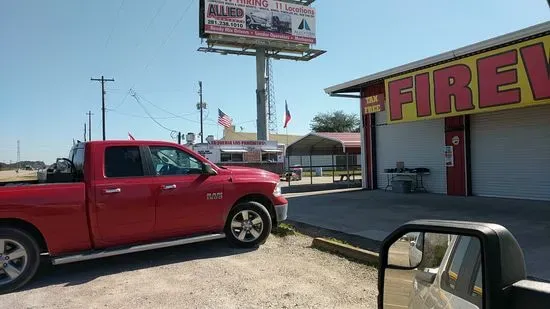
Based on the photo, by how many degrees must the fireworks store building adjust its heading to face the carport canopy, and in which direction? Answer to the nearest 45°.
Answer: approximately 90° to its right

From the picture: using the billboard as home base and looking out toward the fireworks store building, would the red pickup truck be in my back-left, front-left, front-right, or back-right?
front-right

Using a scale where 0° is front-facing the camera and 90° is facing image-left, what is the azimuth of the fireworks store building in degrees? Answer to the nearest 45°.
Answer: approximately 45°

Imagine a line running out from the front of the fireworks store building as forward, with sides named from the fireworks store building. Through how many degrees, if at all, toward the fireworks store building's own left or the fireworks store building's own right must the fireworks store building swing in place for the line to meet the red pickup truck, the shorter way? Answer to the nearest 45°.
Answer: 0° — it already faces it

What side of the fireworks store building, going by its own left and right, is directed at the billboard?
right
